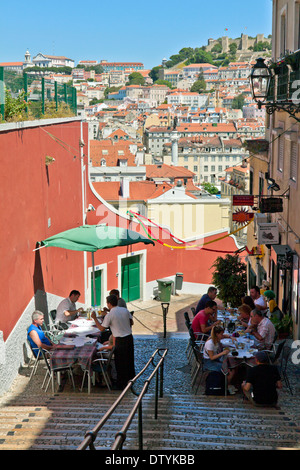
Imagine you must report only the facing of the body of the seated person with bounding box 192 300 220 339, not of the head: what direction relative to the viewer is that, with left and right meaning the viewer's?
facing to the right of the viewer

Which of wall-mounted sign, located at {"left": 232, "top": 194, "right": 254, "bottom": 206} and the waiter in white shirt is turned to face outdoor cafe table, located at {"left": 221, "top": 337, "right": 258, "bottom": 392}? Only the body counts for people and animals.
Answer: the wall-mounted sign

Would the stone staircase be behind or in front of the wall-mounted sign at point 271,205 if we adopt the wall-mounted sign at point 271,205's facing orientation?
in front

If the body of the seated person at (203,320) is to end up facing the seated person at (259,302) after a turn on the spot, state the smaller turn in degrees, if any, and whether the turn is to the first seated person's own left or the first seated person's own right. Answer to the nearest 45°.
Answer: approximately 45° to the first seated person's own left

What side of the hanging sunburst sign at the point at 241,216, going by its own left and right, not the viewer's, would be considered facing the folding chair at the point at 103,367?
front

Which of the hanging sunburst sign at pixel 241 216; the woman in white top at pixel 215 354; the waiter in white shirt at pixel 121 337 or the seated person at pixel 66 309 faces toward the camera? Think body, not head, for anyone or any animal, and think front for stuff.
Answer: the hanging sunburst sign

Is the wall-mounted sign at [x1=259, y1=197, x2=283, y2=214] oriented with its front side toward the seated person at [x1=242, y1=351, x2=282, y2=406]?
yes

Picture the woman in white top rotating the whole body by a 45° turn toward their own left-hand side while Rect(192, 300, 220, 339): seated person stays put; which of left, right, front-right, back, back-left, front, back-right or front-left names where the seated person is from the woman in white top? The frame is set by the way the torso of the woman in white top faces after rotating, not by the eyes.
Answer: front-left

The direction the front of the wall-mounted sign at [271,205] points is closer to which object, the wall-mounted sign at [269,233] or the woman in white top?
the woman in white top

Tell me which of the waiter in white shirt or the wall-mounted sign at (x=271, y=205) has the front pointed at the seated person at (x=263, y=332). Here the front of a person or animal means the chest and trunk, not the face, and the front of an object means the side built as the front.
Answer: the wall-mounted sign

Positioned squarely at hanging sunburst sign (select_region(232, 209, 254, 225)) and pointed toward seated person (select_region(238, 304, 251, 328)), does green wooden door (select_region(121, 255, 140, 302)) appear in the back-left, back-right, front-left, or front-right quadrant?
back-right

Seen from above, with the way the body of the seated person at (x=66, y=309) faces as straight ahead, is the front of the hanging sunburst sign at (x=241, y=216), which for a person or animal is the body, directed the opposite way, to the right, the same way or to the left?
to the right

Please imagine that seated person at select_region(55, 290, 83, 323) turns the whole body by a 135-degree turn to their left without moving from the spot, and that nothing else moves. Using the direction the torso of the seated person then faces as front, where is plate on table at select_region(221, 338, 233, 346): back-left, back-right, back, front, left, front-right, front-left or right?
back

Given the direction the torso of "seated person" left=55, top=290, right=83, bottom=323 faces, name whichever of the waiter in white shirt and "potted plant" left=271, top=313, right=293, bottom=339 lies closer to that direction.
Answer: the potted plant
